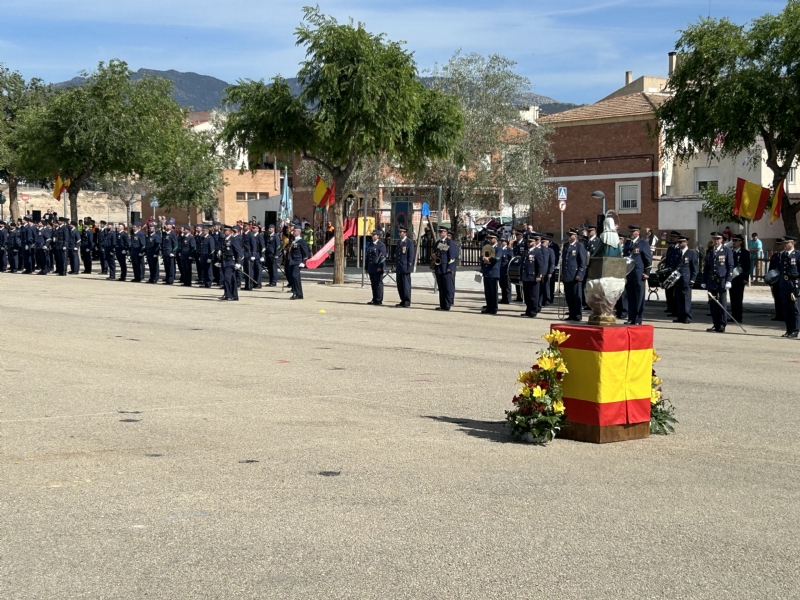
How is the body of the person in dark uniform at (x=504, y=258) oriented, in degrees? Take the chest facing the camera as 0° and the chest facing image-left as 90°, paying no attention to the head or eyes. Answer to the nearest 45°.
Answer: approximately 45°

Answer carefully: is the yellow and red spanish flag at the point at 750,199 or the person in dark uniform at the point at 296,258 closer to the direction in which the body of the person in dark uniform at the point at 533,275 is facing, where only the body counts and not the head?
the person in dark uniform

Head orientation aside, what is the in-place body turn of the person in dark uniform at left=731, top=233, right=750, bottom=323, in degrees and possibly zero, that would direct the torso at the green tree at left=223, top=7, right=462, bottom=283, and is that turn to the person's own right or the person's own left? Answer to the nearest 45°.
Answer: approximately 90° to the person's own right

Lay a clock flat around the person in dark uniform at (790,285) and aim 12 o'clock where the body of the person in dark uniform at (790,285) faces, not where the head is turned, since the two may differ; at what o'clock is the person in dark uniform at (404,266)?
the person in dark uniform at (404,266) is roughly at 2 o'clock from the person in dark uniform at (790,285).

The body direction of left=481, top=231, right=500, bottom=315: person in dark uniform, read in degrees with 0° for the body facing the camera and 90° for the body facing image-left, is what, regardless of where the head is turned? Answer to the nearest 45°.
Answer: approximately 45°

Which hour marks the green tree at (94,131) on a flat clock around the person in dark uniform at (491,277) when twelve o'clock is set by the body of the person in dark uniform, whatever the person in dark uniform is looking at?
The green tree is roughly at 3 o'clock from the person in dark uniform.

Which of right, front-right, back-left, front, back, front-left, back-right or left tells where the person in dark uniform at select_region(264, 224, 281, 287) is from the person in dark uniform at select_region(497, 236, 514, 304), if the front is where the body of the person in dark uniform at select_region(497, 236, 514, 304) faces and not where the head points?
right

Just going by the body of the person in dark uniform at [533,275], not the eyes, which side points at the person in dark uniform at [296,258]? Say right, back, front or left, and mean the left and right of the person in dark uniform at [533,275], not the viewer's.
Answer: right

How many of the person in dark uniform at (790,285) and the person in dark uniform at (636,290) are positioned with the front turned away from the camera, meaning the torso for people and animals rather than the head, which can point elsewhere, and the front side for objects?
0

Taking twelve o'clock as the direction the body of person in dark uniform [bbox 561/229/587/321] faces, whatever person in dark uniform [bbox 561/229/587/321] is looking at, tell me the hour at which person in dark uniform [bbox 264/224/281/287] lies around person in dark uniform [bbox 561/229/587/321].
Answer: person in dark uniform [bbox 264/224/281/287] is roughly at 3 o'clock from person in dark uniform [bbox 561/229/587/321].

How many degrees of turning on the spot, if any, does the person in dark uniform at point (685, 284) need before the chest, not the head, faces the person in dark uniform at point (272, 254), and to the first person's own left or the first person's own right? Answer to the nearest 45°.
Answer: approximately 90° to the first person's own right

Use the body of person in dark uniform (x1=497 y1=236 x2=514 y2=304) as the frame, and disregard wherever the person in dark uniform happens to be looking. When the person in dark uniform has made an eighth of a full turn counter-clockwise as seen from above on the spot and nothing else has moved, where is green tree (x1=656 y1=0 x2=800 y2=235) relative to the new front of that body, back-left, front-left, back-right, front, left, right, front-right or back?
left

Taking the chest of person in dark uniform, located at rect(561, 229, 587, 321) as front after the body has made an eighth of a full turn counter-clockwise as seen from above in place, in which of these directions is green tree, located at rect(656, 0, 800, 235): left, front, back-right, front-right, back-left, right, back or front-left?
back-left
